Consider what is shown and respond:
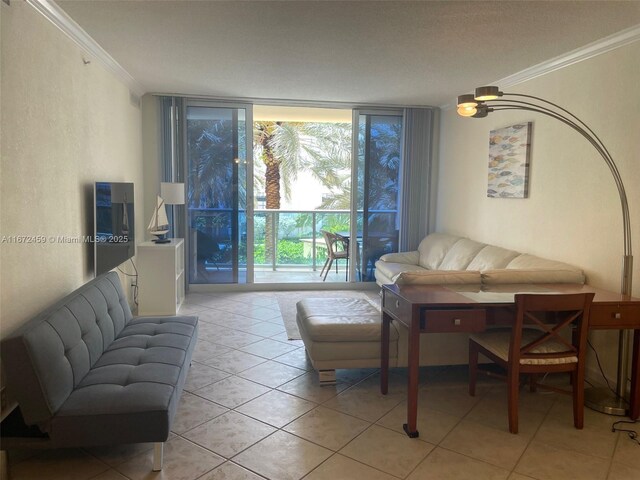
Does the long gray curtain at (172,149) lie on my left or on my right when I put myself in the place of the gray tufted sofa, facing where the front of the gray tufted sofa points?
on my left

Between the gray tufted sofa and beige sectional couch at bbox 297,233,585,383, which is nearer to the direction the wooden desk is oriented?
the gray tufted sofa

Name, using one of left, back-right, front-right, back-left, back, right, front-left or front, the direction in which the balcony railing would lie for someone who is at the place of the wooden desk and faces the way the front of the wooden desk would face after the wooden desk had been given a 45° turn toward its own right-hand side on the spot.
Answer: right

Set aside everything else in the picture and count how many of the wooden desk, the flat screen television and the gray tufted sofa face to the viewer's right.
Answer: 2

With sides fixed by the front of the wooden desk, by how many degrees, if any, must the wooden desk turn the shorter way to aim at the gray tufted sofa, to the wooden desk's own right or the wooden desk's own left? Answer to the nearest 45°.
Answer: approximately 45° to the wooden desk's own right

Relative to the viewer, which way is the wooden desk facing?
toward the camera

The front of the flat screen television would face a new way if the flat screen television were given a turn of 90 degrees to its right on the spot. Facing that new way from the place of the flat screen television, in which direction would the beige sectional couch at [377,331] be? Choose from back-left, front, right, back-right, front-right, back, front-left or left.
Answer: front-left

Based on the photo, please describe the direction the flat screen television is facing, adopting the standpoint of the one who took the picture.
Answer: facing to the right of the viewer

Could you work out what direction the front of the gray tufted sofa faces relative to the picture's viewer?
facing to the right of the viewer

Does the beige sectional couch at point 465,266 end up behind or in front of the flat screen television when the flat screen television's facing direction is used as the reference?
in front

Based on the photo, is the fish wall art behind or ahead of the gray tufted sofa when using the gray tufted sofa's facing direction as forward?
ahead

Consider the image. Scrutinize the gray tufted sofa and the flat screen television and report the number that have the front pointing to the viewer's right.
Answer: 2

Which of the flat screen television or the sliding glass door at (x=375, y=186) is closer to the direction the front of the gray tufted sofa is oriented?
the sliding glass door

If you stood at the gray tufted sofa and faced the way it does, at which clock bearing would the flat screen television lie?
The flat screen television is roughly at 9 o'clock from the gray tufted sofa.

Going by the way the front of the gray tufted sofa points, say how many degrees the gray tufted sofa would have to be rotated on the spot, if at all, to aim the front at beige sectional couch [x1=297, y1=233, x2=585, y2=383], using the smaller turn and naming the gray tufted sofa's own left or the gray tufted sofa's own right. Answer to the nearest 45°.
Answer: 0° — it already faces it

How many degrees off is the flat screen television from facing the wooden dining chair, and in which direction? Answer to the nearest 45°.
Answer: approximately 45° to its right

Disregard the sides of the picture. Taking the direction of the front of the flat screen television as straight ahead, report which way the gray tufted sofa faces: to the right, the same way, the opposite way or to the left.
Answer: the same way

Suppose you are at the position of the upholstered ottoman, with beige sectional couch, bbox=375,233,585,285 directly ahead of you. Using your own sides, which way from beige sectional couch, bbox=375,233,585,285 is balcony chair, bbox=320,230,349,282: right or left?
left

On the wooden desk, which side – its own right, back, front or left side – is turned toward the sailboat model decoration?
right
